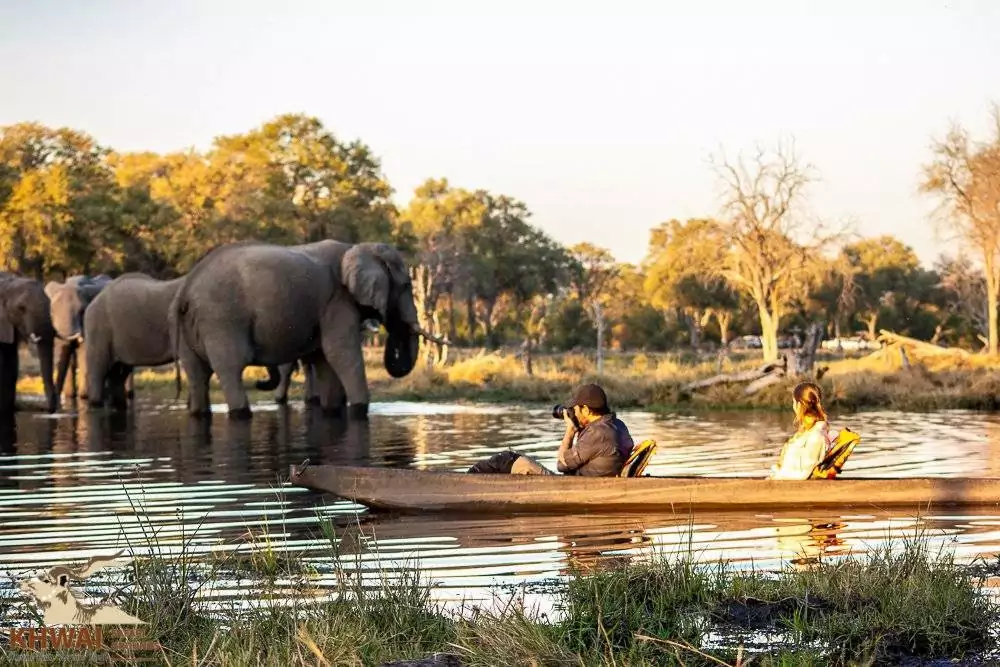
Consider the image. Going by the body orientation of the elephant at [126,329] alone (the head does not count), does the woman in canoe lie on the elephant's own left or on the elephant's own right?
on the elephant's own right

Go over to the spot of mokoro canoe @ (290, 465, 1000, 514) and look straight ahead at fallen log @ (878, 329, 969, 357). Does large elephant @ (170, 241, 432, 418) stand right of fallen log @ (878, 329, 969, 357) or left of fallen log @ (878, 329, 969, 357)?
left

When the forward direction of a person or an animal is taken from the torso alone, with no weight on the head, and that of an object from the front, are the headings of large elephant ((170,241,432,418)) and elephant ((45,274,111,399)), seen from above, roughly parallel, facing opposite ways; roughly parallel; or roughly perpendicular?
roughly perpendicular

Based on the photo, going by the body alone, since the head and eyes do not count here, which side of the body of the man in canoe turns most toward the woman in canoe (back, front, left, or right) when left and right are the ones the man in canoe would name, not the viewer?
back

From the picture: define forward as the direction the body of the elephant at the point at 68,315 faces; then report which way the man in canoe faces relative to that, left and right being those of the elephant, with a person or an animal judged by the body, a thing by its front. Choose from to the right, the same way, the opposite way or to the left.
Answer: to the right

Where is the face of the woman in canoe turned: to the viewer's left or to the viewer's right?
to the viewer's left

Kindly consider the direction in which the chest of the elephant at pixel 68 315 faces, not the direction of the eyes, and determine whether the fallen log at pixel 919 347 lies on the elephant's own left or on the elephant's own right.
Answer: on the elephant's own left

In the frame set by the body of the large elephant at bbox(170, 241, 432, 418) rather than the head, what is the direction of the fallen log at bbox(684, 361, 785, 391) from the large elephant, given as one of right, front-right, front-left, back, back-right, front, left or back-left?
front

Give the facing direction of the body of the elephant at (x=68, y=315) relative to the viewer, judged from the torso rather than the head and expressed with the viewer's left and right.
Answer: facing the viewer

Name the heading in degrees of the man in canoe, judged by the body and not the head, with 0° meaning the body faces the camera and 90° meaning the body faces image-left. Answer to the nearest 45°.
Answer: approximately 90°

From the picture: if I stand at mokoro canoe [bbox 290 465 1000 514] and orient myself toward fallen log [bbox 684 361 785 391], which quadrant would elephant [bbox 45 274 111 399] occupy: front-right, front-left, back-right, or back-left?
front-left

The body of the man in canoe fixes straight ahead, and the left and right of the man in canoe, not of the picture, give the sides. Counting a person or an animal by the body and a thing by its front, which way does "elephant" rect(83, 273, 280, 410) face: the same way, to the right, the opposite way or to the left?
the opposite way

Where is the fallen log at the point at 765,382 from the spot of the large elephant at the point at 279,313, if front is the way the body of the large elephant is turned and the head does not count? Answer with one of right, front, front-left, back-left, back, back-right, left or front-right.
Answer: front

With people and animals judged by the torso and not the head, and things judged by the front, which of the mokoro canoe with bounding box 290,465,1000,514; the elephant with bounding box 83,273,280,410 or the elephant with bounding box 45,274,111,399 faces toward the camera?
the elephant with bounding box 45,274,111,399

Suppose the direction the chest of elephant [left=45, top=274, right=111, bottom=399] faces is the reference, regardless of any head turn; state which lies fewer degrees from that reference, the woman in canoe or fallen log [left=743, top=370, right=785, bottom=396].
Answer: the woman in canoe

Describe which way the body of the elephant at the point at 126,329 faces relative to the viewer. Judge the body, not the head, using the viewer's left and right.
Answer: facing to the right of the viewer
